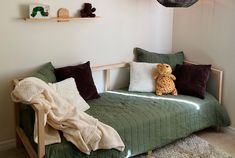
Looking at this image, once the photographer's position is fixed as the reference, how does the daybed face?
facing the viewer and to the right of the viewer
